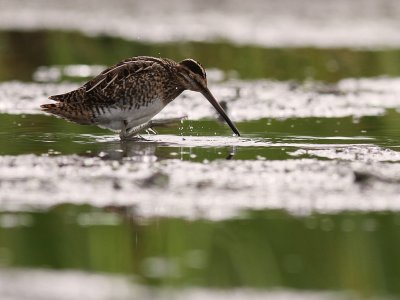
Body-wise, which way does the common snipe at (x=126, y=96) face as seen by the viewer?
to the viewer's right
